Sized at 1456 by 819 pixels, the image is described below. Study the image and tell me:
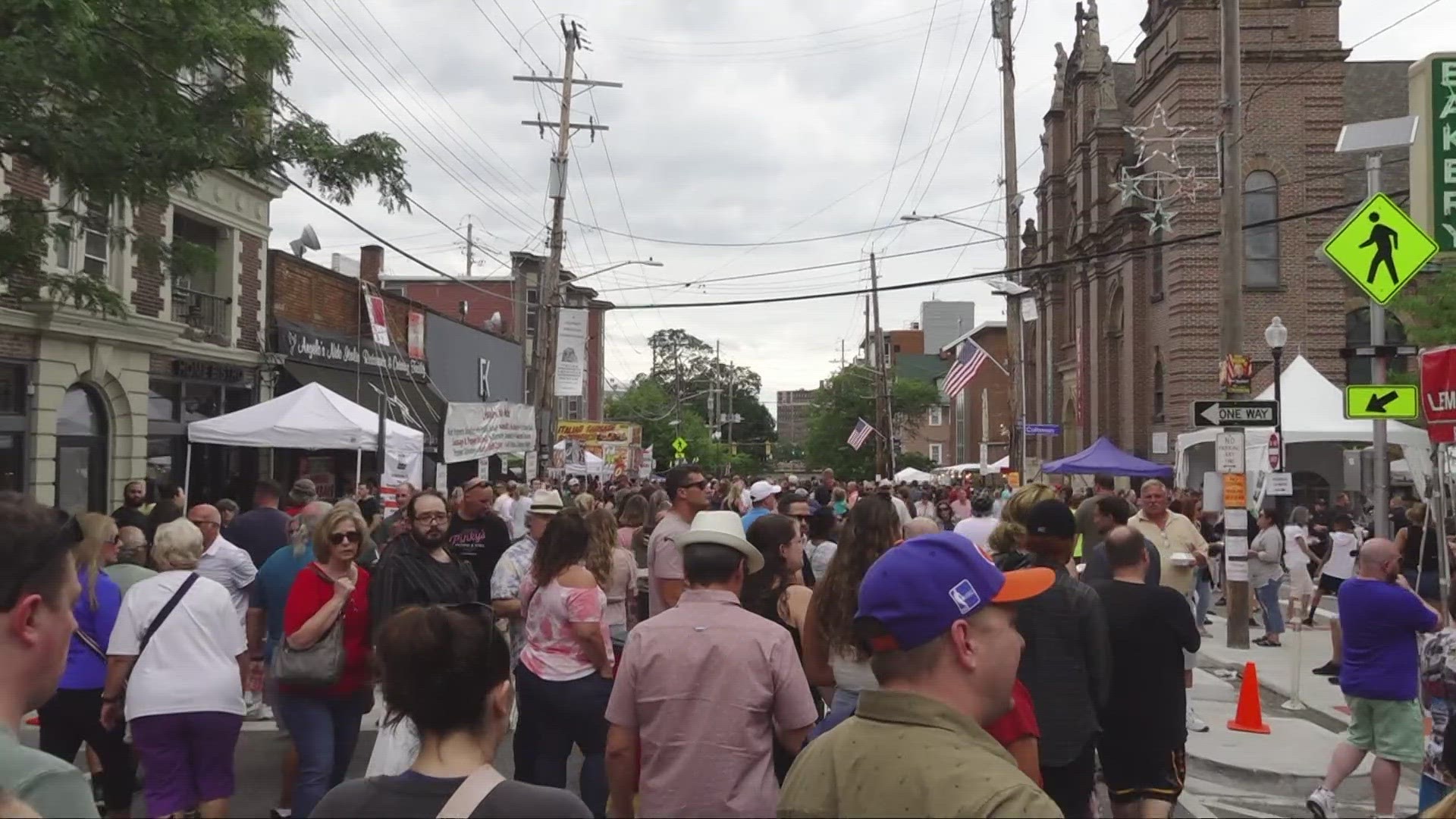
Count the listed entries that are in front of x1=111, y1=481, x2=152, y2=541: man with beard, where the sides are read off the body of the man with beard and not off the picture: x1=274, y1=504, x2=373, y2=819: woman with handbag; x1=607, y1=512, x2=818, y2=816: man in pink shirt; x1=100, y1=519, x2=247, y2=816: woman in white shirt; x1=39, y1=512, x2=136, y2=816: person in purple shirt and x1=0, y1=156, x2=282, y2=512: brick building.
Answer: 4

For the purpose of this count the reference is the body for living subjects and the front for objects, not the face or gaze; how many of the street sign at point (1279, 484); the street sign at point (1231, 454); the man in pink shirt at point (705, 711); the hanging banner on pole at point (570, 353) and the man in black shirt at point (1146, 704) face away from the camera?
2

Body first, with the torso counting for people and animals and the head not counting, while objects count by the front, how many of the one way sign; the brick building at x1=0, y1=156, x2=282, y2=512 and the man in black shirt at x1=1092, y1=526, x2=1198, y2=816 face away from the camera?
1

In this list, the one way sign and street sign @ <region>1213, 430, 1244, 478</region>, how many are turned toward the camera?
2

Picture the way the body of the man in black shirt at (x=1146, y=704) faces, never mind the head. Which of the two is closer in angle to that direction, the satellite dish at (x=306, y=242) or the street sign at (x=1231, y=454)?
the street sign

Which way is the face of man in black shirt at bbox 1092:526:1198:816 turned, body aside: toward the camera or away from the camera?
away from the camera

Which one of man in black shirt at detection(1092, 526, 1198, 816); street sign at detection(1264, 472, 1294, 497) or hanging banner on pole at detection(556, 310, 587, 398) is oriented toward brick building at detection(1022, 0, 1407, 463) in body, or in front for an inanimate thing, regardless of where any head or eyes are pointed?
the man in black shirt

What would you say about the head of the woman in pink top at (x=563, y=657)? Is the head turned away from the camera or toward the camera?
away from the camera

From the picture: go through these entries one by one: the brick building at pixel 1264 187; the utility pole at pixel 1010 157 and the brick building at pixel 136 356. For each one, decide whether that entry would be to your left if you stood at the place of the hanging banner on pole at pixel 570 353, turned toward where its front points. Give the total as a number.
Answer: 2

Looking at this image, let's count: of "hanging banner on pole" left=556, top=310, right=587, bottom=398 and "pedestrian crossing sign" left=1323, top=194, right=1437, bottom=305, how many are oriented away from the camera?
0
